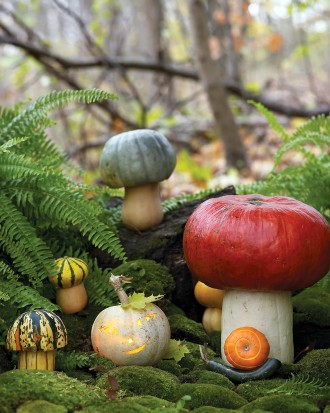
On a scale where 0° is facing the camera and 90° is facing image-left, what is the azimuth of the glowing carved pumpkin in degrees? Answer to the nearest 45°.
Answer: approximately 0°

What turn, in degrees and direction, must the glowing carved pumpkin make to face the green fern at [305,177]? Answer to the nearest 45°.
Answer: approximately 135° to its left

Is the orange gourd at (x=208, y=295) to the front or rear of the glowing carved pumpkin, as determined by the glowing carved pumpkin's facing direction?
to the rear

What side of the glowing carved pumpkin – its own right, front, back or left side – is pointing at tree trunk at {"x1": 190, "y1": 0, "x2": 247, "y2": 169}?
back

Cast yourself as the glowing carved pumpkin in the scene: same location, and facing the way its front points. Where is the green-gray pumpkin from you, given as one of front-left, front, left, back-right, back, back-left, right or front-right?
back

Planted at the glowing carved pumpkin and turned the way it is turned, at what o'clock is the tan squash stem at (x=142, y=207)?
The tan squash stem is roughly at 6 o'clock from the glowing carved pumpkin.

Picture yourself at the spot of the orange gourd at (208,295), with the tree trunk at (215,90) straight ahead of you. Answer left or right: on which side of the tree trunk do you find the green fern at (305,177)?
right
